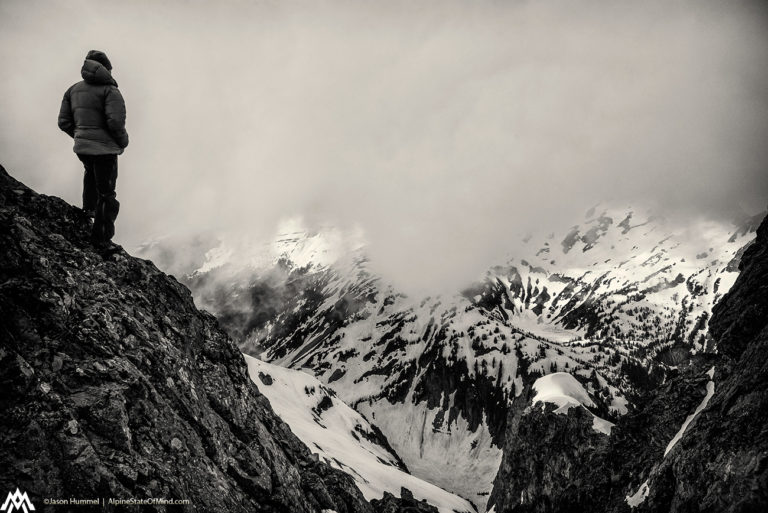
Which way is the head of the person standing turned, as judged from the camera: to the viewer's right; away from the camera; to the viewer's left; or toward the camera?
away from the camera

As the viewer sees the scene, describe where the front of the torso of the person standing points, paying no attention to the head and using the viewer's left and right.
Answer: facing away from the viewer and to the right of the viewer
